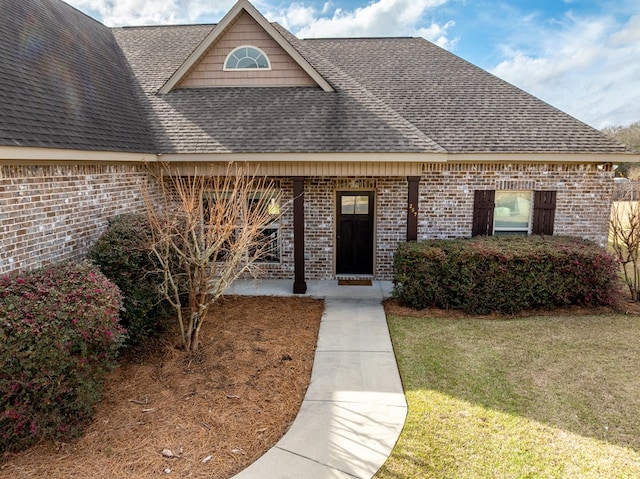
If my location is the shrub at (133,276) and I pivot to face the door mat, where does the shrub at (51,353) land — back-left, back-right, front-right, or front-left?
back-right

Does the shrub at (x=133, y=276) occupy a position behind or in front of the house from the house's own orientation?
in front

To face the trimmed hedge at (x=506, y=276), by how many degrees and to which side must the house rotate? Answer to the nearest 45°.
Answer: approximately 45° to its left

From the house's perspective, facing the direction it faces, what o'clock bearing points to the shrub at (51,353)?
The shrub is roughly at 1 o'clock from the house.

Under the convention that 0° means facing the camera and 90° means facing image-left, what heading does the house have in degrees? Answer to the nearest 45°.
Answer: approximately 0°
